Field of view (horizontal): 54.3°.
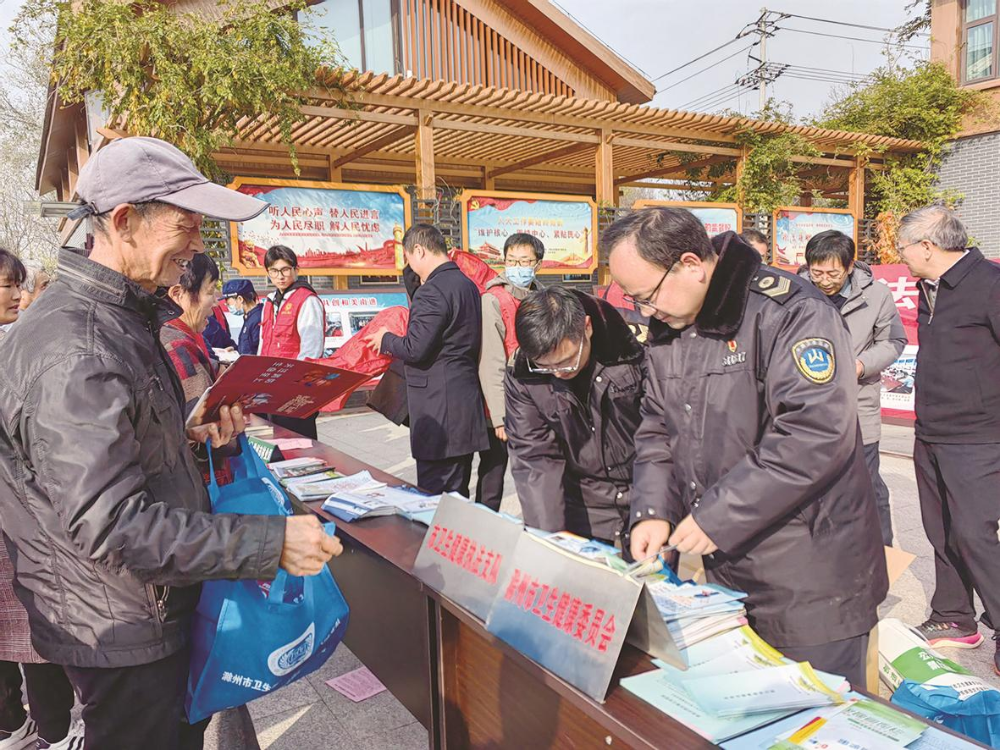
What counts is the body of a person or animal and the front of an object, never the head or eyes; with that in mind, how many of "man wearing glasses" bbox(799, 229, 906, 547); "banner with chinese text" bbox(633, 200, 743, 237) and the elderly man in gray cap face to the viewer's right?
1

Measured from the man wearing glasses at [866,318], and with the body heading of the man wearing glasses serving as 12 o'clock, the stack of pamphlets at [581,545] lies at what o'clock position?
The stack of pamphlets is roughly at 11 o'clock from the man wearing glasses.

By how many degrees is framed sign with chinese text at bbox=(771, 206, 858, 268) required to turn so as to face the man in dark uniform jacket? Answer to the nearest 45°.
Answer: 0° — it already faces them

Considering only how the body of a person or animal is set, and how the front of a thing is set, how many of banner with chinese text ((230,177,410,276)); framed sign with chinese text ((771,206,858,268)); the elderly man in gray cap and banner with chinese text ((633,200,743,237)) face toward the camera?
3

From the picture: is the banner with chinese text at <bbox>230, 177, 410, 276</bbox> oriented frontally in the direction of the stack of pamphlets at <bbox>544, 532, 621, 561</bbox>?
yes

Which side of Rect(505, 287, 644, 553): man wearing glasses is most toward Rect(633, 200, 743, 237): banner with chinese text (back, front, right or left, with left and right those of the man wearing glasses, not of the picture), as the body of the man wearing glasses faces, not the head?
back

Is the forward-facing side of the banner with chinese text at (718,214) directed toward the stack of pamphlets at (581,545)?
yes

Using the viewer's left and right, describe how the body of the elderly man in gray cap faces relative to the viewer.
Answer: facing to the right of the viewer

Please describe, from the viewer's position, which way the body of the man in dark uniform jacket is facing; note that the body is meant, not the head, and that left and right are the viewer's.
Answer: facing the viewer and to the left of the viewer

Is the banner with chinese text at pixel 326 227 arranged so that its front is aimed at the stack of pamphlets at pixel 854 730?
yes

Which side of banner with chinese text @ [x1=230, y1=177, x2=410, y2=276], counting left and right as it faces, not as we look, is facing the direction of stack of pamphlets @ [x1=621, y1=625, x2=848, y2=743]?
front

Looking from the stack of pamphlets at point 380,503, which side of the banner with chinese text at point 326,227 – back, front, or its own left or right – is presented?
front

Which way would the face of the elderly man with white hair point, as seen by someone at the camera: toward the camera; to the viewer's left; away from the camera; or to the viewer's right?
to the viewer's left

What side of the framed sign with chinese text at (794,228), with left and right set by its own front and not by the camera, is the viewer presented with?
front

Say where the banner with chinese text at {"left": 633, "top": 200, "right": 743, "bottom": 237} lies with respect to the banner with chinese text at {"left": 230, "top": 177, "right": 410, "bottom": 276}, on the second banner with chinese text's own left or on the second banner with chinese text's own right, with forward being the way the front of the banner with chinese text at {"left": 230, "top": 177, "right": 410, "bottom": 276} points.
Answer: on the second banner with chinese text's own left

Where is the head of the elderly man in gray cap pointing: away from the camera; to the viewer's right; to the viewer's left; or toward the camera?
to the viewer's right

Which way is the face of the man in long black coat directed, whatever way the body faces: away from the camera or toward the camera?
away from the camera
